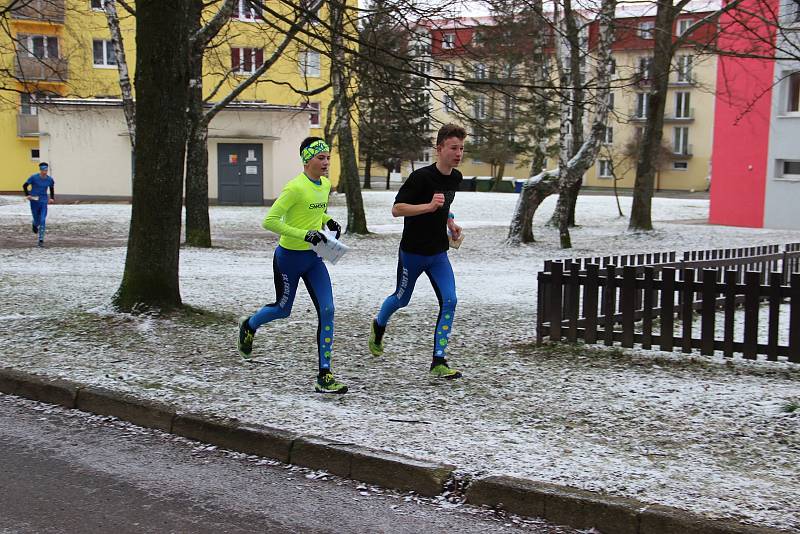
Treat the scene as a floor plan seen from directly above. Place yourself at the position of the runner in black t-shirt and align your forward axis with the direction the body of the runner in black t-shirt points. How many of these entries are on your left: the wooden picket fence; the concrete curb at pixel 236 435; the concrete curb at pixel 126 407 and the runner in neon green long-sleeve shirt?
1

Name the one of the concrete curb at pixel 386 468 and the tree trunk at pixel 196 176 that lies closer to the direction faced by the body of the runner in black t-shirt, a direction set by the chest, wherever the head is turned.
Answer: the concrete curb

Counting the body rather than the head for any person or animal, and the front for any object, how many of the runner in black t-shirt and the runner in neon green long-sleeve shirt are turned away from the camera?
0
